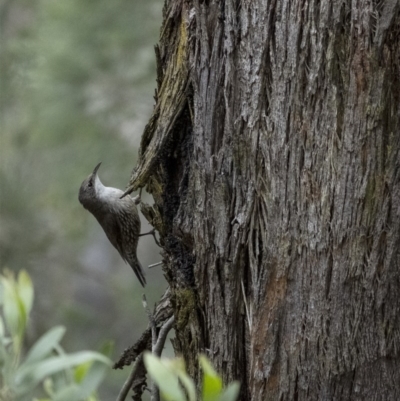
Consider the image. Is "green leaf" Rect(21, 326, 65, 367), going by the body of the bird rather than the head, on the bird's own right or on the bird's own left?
on the bird's own right

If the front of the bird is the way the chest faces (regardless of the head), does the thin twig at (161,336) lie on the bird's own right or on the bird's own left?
on the bird's own right

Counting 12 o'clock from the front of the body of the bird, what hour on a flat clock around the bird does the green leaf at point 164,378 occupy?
The green leaf is roughly at 3 o'clock from the bird.

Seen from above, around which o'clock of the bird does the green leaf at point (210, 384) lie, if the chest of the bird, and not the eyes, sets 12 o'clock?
The green leaf is roughly at 3 o'clock from the bird.

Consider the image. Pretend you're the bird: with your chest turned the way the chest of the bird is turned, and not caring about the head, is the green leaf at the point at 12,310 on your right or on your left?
on your right

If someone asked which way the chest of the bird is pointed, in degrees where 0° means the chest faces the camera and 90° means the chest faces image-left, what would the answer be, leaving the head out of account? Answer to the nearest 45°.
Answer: approximately 270°
